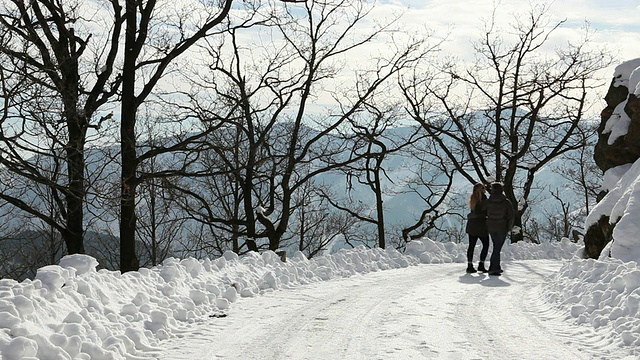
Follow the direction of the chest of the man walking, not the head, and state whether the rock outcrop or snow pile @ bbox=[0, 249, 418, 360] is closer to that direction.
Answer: the rock outcrop

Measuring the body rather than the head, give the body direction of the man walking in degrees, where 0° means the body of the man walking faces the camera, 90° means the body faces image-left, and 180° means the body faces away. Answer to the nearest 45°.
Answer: approximately 180°

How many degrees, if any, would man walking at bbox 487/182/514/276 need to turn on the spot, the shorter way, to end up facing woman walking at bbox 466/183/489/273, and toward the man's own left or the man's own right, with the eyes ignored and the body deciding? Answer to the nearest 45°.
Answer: approximately 45° to the man's own left

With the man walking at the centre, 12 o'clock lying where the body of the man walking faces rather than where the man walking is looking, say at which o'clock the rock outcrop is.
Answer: The rock outcrop is roughly at 2 o'clock from the man walking.

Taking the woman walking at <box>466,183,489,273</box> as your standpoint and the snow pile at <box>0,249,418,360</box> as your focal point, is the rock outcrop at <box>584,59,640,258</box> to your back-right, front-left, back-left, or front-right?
back-left

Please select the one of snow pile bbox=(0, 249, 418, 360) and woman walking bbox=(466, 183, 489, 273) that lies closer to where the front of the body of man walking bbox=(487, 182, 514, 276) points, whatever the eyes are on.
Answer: the woman walking

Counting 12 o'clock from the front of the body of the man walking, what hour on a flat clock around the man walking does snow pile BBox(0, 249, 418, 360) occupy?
The snow pile is roughly at 7 o'clock from the man walking.
